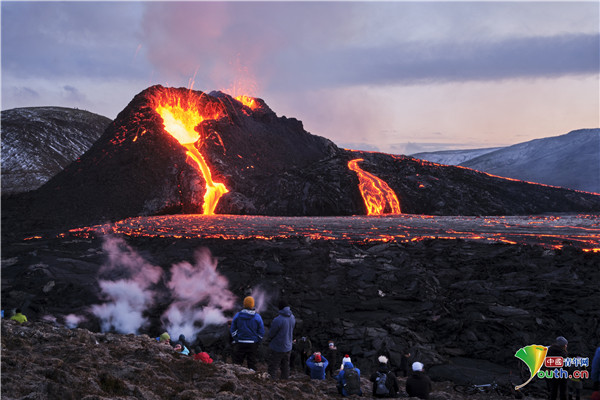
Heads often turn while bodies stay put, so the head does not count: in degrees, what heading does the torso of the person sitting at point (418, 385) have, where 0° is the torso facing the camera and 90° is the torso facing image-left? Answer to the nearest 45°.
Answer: approximately 180°

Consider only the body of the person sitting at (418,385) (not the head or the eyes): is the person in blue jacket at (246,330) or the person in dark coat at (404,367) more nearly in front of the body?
the person in dark coat

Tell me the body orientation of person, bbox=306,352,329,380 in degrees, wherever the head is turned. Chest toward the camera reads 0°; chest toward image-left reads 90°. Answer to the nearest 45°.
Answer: approximately 180°

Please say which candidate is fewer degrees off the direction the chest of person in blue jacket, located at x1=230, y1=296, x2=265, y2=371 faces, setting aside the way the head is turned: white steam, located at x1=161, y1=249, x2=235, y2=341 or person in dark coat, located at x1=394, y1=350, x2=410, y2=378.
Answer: the white steam

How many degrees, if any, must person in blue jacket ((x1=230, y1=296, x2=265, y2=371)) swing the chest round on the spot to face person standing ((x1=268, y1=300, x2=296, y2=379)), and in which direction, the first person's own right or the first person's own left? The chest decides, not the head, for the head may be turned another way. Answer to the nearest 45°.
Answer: approximately 90° to the first person's own right

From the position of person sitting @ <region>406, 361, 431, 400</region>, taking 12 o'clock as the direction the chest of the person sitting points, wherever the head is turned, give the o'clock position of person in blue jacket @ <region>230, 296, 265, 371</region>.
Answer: The person in blue jacket is roughly at 9 o'clock from the person sitting.

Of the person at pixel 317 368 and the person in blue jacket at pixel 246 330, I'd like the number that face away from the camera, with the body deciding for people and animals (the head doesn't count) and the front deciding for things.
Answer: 2

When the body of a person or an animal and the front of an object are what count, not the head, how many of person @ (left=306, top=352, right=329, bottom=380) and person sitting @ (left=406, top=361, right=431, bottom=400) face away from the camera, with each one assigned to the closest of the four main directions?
2

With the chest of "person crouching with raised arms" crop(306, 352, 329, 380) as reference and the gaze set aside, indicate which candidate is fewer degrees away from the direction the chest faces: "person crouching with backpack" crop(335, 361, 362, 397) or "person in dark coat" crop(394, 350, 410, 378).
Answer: the person in dark coat

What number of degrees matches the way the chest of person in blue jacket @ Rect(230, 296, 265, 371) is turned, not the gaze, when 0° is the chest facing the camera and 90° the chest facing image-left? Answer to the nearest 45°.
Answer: approximately 180°
